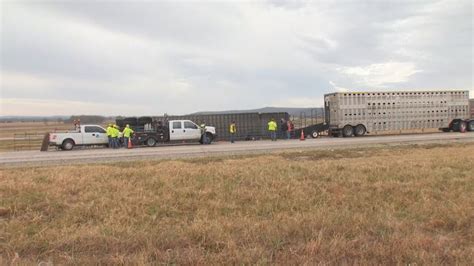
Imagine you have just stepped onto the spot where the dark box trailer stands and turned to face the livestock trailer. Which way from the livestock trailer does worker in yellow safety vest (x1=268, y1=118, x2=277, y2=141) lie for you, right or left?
right

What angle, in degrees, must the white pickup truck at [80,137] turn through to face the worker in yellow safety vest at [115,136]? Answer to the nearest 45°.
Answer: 0° — it already faces them

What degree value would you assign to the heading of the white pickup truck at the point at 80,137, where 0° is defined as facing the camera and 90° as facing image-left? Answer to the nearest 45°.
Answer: approximately 270°

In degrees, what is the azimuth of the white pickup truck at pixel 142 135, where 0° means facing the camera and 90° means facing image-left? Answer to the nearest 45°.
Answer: approximately 270°

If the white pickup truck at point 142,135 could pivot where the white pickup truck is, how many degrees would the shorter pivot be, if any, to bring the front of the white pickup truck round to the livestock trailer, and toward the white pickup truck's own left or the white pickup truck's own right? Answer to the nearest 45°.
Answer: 0° — it already faces it

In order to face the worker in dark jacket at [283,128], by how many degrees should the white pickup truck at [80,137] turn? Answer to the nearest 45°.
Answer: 0° — it already faces them

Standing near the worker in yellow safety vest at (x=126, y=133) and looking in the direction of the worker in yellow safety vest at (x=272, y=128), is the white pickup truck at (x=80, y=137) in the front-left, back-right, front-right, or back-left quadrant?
back-left
